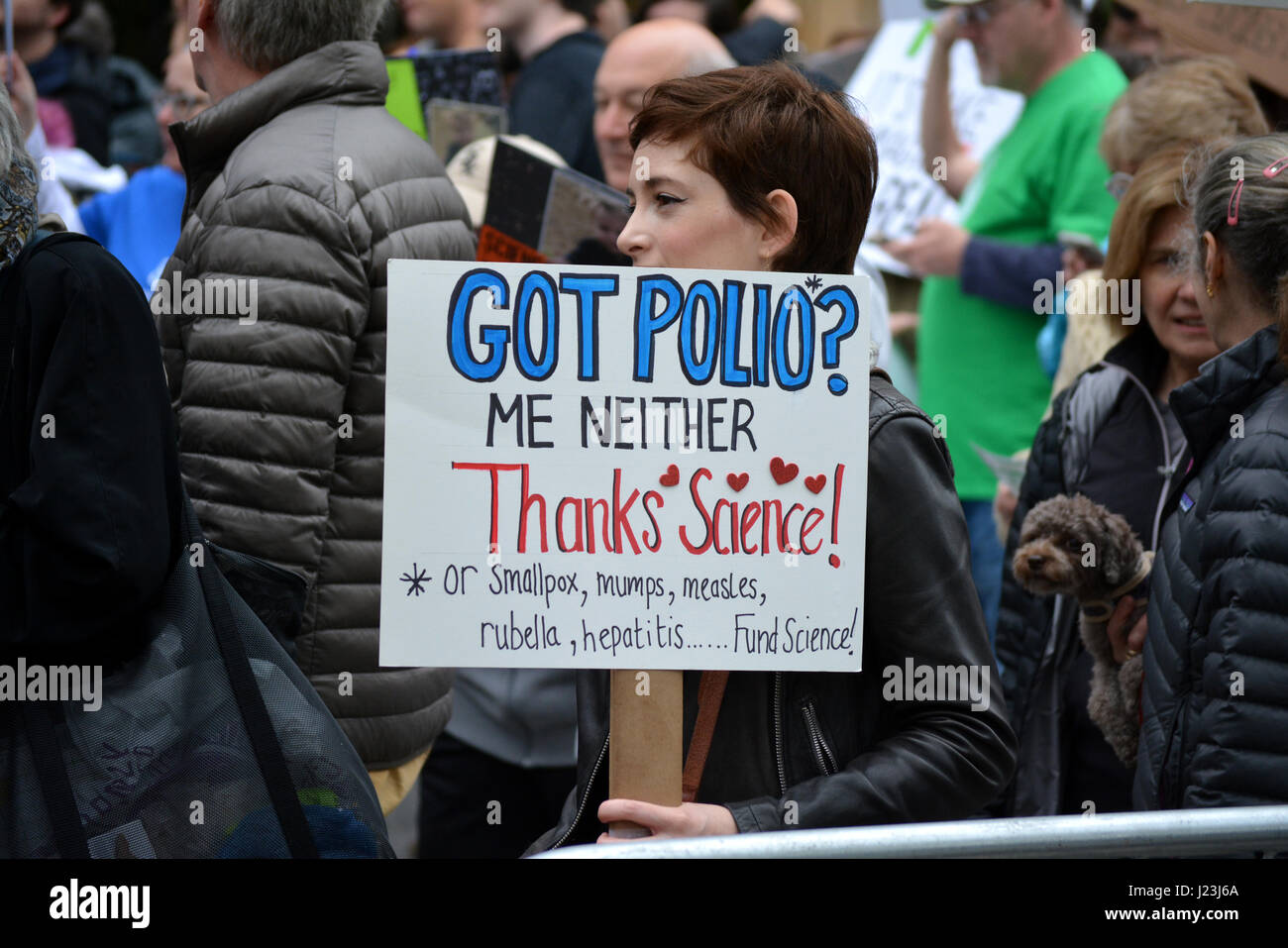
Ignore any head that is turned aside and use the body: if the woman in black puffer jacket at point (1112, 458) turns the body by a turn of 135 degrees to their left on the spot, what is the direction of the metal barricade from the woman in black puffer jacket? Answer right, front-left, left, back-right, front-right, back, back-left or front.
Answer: back

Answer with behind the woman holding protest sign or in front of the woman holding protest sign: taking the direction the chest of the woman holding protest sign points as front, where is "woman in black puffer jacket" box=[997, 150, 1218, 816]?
behind

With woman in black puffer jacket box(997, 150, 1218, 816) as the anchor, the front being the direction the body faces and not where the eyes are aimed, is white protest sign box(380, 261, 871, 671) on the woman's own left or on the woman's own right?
on the woman's own right

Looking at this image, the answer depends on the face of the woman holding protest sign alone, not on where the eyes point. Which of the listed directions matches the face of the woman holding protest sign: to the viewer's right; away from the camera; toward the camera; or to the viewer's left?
to the viewer's left

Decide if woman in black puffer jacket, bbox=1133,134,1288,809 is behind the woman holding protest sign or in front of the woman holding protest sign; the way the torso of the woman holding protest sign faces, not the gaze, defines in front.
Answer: behind

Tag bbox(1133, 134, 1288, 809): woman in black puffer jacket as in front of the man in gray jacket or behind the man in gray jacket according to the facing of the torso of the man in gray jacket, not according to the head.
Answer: behind

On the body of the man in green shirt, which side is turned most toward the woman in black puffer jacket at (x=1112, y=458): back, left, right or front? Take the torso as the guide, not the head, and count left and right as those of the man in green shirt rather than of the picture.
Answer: left

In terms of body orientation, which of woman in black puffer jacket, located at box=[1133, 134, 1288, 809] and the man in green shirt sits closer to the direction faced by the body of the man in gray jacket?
the man in green shirt

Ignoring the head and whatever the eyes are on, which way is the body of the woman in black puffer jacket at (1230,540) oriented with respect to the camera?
to the viewer's left

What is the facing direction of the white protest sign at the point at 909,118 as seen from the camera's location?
facing the viewer

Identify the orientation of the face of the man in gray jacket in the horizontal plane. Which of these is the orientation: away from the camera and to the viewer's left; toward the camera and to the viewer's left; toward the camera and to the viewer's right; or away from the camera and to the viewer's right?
away from the camera and to the viewer's left
